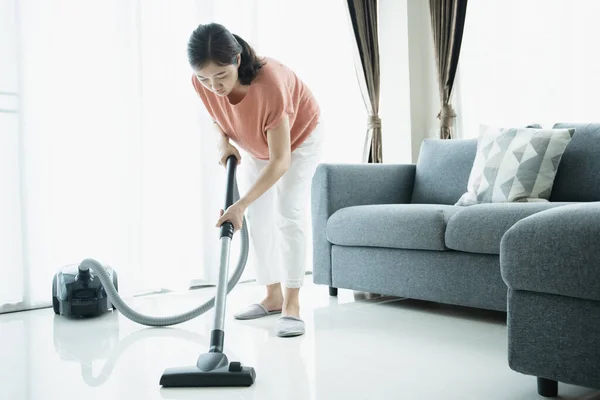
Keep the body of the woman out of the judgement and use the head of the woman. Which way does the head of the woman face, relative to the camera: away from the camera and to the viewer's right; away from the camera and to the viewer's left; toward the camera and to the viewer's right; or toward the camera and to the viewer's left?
toward the camera and to the viewer's left

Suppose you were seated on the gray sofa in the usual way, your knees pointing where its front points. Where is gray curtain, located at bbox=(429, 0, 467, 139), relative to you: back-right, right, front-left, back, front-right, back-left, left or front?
back-right

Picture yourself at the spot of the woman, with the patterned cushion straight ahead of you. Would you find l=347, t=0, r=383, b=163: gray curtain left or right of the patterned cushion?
left

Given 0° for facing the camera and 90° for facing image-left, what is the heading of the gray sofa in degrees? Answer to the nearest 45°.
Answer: approximately 45°

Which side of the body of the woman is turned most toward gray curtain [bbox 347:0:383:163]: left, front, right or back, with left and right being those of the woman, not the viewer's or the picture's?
back

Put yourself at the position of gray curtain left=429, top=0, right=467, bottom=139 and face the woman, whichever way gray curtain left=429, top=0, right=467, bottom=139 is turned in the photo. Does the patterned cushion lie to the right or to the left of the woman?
left

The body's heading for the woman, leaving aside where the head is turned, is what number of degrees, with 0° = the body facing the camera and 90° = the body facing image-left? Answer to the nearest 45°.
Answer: approximately 45°

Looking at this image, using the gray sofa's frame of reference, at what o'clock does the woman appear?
The woman is roughly at 1 o'clock from the gray sofa.

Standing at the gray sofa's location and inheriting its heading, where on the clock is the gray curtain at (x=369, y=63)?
The gray curtain is roughly at 4 o'clock from the gray sofa.

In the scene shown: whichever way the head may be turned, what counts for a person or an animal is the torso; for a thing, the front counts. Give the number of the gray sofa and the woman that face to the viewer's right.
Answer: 0
